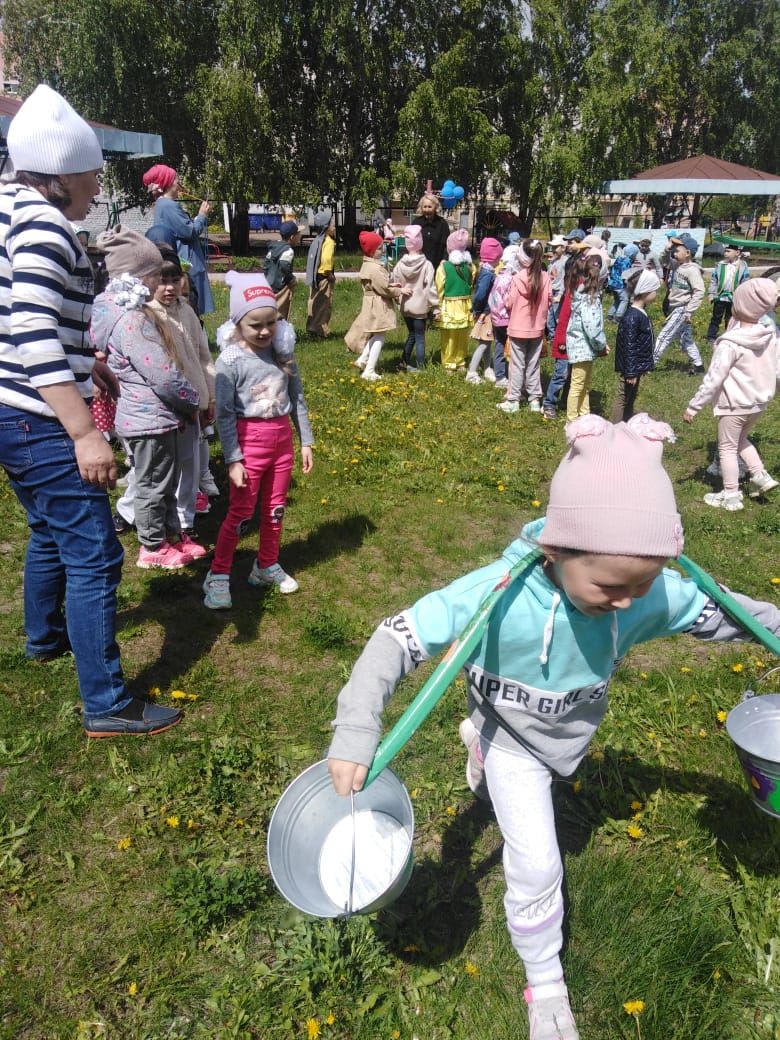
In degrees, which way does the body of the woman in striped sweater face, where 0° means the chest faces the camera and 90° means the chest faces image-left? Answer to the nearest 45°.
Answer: approximately 270°

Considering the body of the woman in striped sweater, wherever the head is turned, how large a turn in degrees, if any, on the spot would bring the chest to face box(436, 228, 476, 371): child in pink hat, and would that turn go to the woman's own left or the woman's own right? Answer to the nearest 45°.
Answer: approximately 45° to the woman's own left

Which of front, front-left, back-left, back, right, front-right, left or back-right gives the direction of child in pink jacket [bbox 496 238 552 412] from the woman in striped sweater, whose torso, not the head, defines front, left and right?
front-left

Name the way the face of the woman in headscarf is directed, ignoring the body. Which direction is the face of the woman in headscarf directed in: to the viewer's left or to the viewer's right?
to the viewer's right

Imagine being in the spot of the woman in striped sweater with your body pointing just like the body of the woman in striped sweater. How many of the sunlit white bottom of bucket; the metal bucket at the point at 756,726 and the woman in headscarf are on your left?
1

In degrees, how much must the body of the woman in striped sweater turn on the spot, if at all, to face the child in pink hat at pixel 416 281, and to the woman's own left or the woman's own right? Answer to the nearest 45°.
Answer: approximately 45° to the woman's own left
